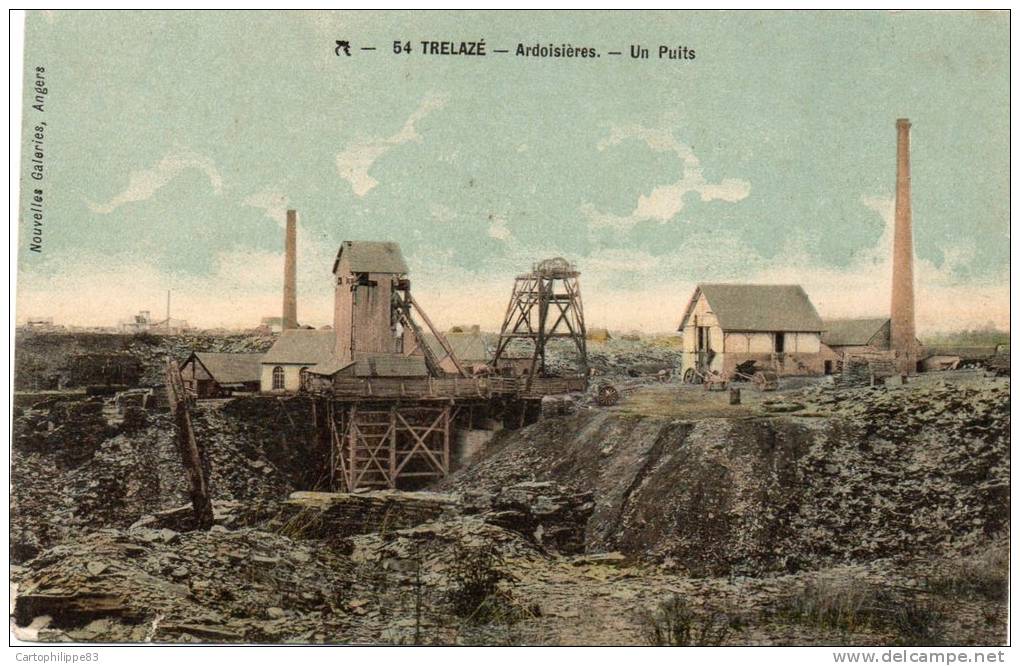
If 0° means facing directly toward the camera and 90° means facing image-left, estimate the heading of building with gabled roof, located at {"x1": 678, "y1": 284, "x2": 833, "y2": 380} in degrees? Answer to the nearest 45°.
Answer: approximately 45°

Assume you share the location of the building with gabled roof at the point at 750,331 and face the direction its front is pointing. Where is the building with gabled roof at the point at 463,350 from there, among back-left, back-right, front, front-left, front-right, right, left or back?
front-right

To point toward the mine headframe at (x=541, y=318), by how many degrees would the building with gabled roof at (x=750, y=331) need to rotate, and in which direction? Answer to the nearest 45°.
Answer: approximately 45° to its right

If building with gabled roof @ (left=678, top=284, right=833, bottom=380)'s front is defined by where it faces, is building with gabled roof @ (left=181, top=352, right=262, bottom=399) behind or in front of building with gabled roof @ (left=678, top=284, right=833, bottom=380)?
in front

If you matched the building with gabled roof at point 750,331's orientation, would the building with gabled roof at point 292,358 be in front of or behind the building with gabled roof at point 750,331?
in front

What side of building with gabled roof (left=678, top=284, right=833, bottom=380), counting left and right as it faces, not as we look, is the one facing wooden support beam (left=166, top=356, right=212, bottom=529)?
front

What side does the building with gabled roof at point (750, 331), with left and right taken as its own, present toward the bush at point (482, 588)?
front

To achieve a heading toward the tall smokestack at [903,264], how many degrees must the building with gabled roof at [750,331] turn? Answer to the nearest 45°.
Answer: approximately 90° to its left
